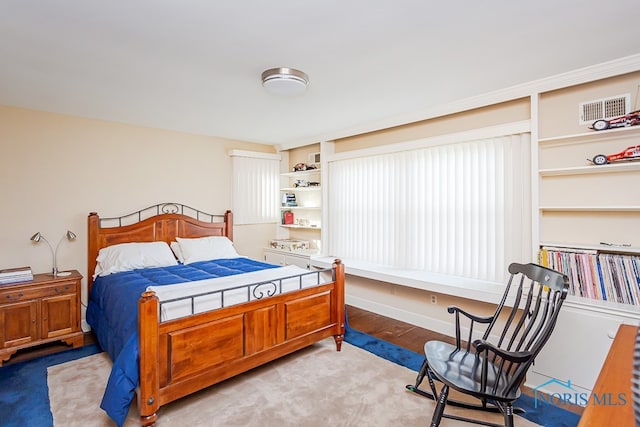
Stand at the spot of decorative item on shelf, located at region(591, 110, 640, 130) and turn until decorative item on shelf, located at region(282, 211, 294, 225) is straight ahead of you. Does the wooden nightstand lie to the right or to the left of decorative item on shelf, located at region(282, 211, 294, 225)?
left

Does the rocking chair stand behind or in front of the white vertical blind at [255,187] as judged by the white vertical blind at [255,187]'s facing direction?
in front

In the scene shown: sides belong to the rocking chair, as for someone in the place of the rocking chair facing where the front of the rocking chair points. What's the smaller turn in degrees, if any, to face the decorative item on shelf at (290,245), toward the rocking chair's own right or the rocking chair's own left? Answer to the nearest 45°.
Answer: approximately 90° to the rocking chair's own right

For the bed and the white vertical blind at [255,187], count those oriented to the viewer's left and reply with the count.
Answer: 0

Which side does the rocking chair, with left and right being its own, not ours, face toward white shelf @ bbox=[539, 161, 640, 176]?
back

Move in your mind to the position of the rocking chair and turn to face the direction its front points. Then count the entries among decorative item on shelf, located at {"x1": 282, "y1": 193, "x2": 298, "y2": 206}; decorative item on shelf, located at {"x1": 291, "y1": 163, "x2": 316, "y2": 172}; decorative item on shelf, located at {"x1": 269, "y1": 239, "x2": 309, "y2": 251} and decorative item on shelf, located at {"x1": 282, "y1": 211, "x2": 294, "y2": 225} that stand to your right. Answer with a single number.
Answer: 4

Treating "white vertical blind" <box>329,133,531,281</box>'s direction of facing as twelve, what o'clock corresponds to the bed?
The bed is roughly at 12 o'clock from the white vertical blind.

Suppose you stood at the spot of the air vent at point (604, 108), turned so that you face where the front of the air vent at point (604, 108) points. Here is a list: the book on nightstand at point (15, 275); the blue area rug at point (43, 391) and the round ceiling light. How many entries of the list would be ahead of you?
3

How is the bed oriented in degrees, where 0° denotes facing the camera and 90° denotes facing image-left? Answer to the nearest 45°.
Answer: approximately 315°

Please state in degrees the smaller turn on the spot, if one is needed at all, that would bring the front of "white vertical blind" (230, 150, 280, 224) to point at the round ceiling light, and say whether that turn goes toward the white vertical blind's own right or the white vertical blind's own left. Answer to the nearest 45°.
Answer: approximately 45° to the white vertical blind's own right
